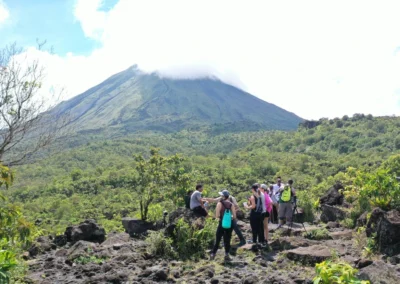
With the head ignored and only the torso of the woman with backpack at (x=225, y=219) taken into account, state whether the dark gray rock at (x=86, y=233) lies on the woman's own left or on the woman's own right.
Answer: on the woman's own left

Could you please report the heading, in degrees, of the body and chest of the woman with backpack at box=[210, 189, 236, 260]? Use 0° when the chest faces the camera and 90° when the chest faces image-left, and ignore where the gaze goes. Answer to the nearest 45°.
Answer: approximately 180°

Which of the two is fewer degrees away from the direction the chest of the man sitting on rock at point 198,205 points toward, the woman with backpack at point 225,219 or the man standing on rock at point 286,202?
the man standing on rock

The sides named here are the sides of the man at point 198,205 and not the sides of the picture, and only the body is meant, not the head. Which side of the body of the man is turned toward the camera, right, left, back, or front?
right

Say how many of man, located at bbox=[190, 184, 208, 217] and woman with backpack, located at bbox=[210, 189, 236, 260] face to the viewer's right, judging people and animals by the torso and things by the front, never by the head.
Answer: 1

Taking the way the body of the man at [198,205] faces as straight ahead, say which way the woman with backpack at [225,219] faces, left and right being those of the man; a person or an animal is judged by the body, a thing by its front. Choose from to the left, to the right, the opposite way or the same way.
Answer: to the left

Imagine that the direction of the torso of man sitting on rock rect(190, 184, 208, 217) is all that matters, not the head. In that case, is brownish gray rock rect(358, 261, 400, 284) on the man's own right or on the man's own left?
on the man's own right
